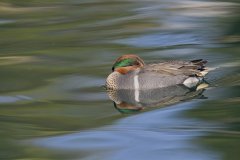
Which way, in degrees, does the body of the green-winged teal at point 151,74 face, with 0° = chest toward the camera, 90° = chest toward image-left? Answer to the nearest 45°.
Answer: approximately 90°
